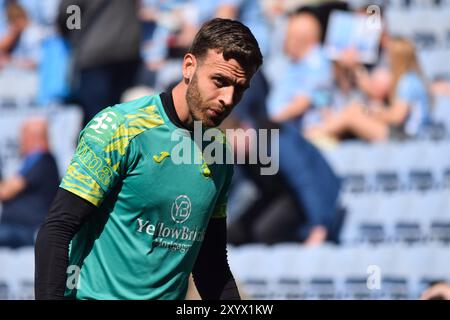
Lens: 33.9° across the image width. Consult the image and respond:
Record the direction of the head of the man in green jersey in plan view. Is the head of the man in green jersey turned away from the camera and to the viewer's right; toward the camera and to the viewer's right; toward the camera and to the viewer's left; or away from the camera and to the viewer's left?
toward the camera and to the viewer's right

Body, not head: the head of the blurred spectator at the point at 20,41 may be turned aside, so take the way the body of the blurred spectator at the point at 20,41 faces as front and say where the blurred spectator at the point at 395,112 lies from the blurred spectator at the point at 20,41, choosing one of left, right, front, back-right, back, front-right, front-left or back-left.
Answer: left

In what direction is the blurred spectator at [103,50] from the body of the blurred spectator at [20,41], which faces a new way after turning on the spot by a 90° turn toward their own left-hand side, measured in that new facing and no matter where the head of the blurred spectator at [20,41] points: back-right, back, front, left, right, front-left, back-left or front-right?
front

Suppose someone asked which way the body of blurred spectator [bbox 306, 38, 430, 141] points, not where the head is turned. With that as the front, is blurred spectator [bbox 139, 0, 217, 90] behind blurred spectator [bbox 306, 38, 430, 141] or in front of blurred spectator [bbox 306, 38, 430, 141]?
in front

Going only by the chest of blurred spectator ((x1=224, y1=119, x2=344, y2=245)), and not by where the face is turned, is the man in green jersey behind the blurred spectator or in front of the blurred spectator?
in front

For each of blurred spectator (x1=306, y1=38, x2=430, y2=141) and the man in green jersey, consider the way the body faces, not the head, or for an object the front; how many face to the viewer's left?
1

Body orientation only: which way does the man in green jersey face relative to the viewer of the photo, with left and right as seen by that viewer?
facing the viewer and to the right of the viewer

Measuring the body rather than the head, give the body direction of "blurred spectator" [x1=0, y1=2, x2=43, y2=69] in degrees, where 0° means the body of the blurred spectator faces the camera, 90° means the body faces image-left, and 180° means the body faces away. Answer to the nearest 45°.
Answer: approximately 45°

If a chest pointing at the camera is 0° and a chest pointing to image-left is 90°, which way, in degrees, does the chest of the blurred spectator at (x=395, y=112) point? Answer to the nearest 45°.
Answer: approximately 90°
